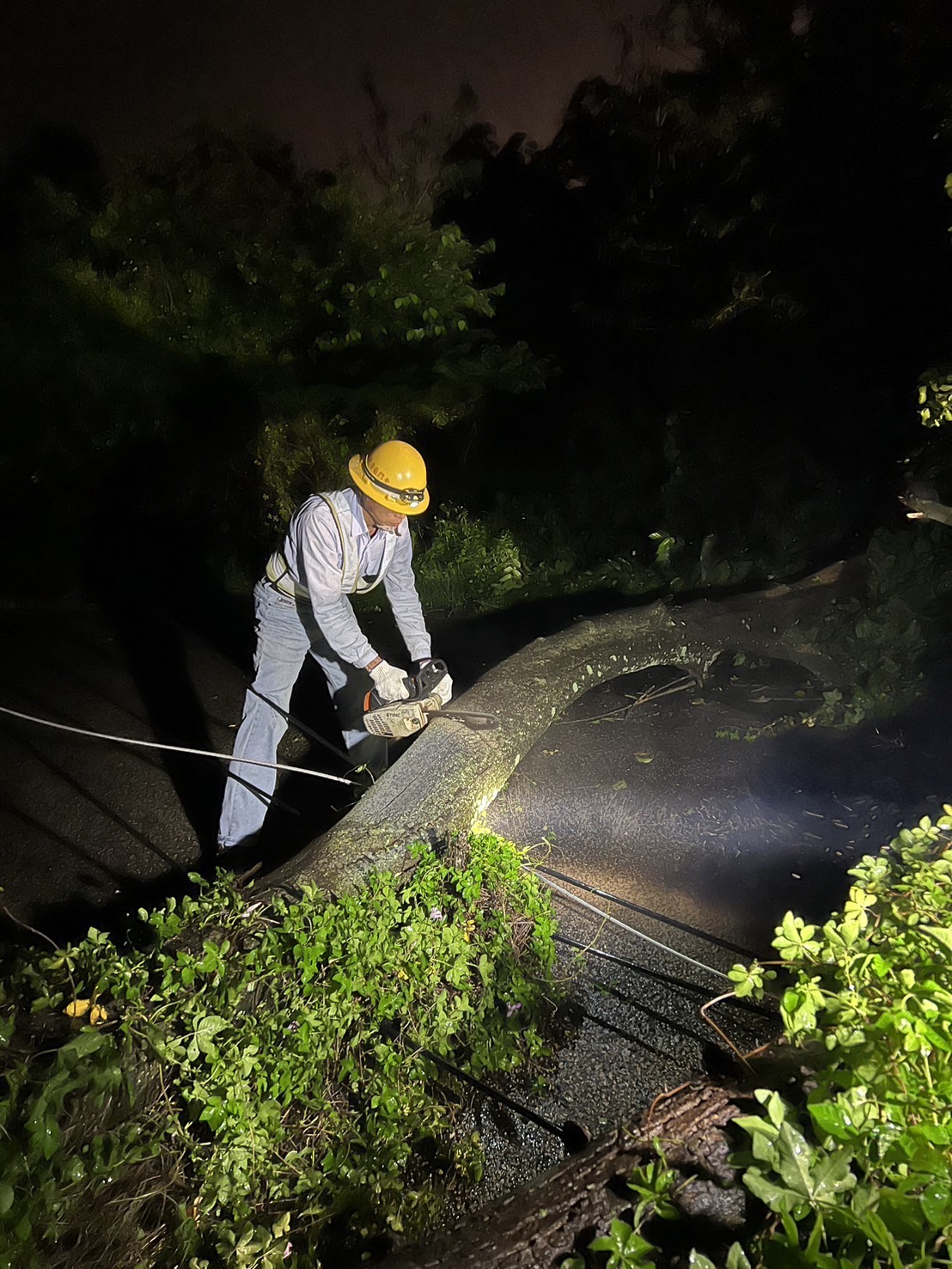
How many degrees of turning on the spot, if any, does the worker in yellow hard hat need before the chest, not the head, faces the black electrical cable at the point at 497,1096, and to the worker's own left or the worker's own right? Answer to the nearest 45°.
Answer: approximately 45° to the worker's own right

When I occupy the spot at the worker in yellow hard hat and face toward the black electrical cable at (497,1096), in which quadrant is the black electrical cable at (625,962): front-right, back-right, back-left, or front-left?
front-left

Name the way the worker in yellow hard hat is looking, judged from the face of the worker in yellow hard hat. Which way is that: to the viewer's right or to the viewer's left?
to the viewer's right

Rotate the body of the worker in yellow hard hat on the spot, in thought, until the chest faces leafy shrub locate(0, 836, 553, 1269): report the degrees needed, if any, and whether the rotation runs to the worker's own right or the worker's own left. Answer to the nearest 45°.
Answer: approximately 45° to the worker's own right

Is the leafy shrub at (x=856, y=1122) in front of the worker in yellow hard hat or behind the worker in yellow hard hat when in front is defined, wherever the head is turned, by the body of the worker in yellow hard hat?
in front

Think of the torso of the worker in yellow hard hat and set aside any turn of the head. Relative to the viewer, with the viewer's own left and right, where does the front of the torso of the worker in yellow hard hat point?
facing the viewer and to the right of the viewer

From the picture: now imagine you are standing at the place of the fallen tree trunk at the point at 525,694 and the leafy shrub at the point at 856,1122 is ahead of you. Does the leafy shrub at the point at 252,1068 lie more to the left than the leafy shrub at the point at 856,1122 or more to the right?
right
